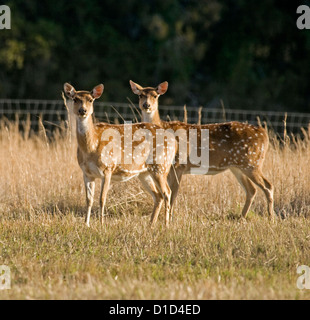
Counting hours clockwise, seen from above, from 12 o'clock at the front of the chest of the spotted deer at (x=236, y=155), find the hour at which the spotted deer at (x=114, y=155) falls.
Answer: the spotted deer at (x=114, y=155) is roughly at 11 o'clock from the spotted deer at (x=236, y=155).

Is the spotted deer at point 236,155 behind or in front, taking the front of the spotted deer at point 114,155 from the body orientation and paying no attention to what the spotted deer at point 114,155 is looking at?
behind

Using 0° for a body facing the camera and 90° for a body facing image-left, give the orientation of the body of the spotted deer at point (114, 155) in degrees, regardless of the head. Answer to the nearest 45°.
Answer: approximately 45°

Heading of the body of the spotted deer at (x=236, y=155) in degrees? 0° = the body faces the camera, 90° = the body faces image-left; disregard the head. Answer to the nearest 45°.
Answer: approximately 90°
